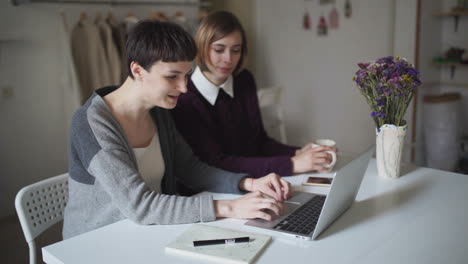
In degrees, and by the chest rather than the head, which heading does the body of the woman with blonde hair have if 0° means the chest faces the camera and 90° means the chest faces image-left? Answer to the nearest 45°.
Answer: approximately 315°

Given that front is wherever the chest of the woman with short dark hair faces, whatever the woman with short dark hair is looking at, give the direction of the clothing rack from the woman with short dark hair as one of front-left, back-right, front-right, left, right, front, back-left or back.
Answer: back-left

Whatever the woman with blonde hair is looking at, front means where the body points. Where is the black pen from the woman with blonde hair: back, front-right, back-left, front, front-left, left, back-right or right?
front-right

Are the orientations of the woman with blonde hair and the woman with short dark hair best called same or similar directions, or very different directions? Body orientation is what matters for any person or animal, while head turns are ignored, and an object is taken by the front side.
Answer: same or similar directions

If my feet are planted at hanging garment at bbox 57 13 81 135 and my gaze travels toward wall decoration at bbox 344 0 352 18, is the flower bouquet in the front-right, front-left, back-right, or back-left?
front-right

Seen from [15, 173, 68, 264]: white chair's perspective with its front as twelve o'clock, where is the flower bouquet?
The flower bouquet is roughly at 11 o'clock from the white chair.

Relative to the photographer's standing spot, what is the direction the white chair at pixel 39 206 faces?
facing the viewer and to the right of the viewer

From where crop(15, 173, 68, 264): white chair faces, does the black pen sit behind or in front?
in front

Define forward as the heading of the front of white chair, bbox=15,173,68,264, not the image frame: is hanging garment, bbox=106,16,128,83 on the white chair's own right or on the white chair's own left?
on the white chair's own left

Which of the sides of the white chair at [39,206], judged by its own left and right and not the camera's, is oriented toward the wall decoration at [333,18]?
left

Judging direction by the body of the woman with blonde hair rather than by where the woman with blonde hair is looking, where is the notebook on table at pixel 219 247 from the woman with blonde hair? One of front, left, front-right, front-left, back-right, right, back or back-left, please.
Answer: front-right

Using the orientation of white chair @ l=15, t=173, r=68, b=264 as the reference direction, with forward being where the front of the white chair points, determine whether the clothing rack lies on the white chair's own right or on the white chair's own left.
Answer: on the white chair's own left

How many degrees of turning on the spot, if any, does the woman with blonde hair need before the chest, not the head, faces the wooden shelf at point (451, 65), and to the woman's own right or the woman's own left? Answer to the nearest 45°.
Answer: approximately 90° to the woman's own left

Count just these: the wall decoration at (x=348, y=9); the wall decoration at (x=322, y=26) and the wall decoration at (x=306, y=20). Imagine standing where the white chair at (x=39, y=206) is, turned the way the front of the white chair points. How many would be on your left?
3

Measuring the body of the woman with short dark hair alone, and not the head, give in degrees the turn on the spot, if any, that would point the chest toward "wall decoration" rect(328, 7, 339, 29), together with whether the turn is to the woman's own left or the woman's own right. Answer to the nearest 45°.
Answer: approximately 90° to the woman's own left
